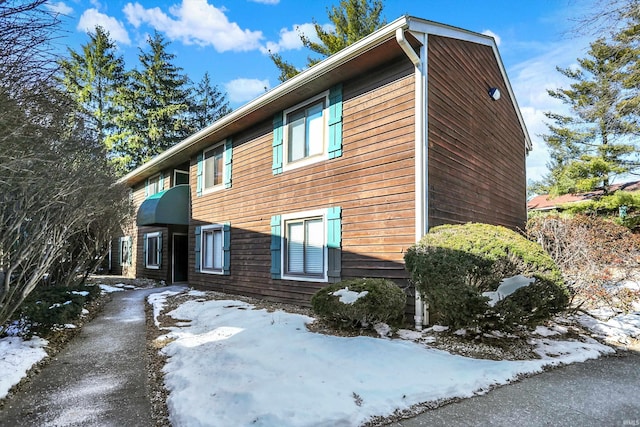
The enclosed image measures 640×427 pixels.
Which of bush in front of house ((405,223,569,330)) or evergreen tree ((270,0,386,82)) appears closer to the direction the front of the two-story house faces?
the bush in front of house

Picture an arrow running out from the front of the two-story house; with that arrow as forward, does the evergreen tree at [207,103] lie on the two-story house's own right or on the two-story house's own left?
on the two-story house's own right

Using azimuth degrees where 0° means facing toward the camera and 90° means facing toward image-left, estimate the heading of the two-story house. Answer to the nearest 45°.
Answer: approximately 45°

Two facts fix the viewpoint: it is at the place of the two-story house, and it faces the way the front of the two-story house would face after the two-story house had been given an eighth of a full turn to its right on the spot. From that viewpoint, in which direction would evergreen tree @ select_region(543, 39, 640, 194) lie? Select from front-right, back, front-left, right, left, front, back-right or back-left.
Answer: back-right

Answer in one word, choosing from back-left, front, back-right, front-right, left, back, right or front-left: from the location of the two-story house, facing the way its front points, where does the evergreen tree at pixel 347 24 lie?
back-right

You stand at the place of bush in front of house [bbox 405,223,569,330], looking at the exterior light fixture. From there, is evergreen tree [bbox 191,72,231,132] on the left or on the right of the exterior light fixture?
left

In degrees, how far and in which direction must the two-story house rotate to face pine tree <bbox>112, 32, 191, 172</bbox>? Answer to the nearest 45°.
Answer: approximately 90° to its right
